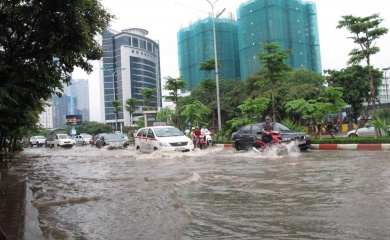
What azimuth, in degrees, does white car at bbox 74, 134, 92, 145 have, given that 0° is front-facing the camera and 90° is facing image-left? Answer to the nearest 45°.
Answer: approximately 315°

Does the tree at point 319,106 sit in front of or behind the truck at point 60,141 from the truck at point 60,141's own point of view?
in front
